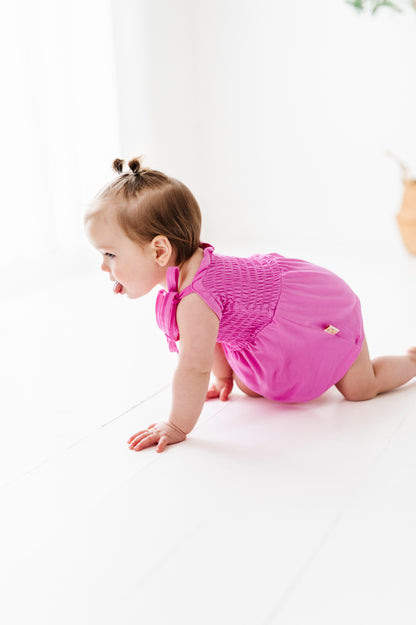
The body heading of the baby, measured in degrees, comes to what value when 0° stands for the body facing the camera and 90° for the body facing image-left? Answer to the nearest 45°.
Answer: approximately 90°

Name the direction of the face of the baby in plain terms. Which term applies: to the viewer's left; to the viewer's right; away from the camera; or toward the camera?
to the viewer's left
